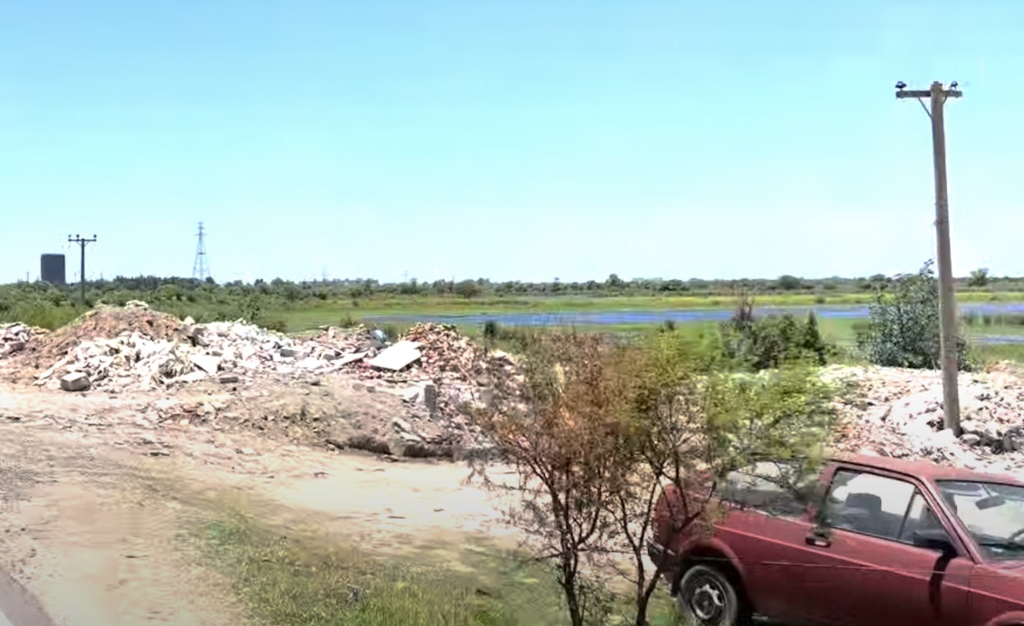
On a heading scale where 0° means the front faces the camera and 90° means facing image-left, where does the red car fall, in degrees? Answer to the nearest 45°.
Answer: approximately 315°

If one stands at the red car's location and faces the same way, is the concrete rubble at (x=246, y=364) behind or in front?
behind

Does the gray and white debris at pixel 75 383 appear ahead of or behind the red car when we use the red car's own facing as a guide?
behind

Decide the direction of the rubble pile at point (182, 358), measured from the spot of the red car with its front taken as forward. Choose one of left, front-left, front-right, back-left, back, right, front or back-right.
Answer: back

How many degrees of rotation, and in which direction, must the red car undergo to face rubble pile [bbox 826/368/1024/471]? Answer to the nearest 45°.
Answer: approximately 135° to its left

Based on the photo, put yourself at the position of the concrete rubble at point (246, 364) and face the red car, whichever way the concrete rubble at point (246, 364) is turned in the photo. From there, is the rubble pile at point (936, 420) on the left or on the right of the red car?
left

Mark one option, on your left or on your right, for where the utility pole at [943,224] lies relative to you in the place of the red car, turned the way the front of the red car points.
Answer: on your left

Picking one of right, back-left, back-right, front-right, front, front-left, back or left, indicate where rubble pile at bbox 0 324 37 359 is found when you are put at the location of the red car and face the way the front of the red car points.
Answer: back
